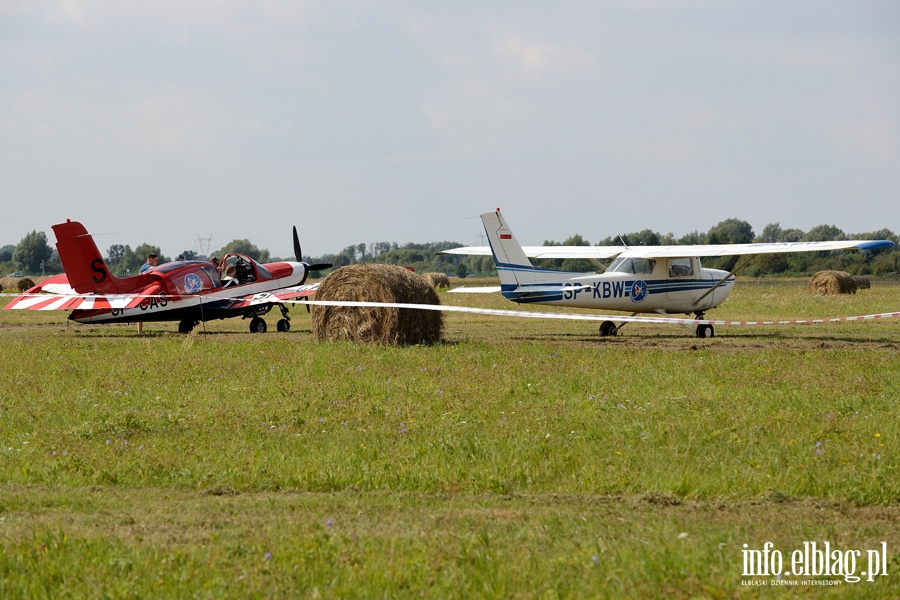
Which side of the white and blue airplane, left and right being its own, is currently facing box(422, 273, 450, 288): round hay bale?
left

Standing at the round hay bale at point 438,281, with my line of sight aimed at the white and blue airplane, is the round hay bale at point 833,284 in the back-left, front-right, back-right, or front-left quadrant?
front-left

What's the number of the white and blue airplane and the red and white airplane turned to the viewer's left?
0

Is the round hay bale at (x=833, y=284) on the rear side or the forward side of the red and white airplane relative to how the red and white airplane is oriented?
on the forward side

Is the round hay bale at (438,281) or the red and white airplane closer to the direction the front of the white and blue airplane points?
the round hay bale

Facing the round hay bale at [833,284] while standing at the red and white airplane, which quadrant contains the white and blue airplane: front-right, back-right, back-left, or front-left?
front-right

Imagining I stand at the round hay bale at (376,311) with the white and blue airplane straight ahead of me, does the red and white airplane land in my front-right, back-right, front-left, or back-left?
back-left

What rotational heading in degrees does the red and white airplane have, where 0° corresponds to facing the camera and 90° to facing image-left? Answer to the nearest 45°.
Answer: approximately 225°

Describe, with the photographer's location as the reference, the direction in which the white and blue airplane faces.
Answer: facing away from the viewer and to the right of the viewer

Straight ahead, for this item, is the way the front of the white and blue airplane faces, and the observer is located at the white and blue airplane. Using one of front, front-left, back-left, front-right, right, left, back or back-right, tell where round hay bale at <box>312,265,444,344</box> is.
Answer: back

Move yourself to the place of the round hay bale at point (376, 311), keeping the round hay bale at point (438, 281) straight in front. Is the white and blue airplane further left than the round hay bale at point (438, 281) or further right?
right

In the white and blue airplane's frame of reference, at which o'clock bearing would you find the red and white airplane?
The red and white airplane is roughly at 7 o'clock from the white and blue airplane.

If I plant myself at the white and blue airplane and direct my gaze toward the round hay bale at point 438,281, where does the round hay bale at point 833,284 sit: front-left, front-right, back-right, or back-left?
front-right
